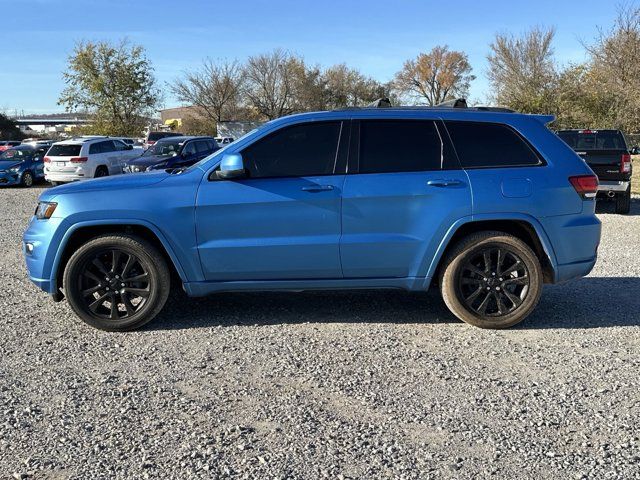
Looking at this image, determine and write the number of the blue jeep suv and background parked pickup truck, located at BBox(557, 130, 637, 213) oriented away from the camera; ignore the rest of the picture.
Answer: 1

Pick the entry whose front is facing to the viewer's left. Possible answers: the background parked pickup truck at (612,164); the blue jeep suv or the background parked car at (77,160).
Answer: the blue jeep suv

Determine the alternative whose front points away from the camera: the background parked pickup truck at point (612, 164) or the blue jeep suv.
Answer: the background parked pickup truck

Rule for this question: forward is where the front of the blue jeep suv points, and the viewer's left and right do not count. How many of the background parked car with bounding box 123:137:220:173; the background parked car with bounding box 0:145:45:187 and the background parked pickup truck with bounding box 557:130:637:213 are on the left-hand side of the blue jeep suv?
0

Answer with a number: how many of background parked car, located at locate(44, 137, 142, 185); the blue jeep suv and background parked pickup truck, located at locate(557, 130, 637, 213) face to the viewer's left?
1

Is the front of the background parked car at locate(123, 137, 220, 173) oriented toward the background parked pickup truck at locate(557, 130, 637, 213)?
no

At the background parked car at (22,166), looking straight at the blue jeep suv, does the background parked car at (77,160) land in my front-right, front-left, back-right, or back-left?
front-left

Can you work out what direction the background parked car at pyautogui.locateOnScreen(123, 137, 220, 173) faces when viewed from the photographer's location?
facing the viewer and to the left of the viewer

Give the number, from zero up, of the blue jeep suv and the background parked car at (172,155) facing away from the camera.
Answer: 0

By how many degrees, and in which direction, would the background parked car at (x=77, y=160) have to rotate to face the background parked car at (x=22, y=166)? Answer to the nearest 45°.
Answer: approximately 90° to its left

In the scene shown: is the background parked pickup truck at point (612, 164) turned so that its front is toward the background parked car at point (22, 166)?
no

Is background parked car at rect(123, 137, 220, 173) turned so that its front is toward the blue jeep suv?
no

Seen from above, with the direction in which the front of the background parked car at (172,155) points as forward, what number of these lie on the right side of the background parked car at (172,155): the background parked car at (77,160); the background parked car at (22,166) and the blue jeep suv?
2

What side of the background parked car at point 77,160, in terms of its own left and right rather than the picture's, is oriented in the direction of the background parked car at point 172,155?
right

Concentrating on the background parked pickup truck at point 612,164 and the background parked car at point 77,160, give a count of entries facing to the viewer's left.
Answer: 0

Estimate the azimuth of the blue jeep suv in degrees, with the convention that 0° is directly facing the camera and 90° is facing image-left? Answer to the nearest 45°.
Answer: approximately 90°

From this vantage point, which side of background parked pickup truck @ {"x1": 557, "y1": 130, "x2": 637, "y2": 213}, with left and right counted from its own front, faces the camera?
back
